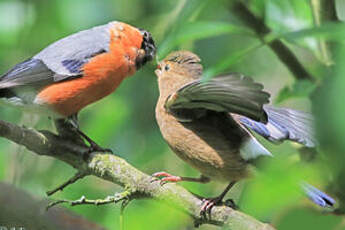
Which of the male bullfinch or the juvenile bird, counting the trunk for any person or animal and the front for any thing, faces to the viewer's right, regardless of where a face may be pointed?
the male bullfinch

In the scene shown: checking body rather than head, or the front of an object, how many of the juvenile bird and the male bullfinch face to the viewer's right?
1

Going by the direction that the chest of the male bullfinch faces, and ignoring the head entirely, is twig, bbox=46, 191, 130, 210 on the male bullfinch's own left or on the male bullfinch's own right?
on the male bullfinch's own right

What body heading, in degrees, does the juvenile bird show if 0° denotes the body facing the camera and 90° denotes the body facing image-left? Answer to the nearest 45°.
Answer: approximately 90°

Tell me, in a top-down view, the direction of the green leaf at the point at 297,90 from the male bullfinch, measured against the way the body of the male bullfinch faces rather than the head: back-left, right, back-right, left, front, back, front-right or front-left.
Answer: front-right

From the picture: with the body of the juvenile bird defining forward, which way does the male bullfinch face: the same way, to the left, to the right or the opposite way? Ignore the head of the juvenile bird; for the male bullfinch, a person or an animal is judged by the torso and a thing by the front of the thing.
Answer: the opposite way

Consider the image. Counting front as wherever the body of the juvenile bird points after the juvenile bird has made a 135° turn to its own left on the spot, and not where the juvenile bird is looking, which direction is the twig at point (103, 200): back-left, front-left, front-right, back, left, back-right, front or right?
right

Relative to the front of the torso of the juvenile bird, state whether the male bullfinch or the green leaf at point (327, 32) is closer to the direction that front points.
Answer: the male bullfinch

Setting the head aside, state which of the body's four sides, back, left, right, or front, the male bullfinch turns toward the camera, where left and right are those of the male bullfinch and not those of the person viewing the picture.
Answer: right
